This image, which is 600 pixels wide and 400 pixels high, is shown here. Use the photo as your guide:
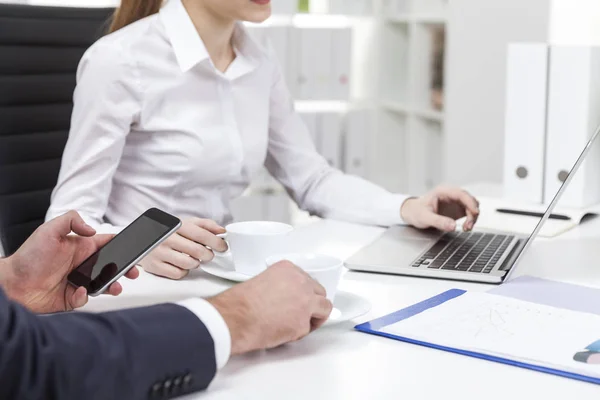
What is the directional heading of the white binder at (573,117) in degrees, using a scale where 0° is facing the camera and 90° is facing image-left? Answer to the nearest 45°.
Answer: approximately 0°

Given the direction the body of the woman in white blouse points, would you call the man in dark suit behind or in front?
in front

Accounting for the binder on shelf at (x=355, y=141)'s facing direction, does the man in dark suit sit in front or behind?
in front

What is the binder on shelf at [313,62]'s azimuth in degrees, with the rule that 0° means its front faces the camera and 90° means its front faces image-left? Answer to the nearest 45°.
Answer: approximately 0°

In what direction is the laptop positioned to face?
to the viewer's left

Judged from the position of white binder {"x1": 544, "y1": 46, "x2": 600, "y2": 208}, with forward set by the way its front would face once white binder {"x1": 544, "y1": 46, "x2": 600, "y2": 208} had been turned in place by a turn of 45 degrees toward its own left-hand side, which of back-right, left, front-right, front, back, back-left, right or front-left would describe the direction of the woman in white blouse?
right

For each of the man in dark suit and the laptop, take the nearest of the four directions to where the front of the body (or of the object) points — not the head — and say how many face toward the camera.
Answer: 0

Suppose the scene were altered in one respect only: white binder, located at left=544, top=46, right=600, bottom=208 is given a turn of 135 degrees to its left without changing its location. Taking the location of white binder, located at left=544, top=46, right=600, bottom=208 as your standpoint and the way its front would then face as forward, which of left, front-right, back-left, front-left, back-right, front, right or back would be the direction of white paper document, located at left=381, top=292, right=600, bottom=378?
back-right

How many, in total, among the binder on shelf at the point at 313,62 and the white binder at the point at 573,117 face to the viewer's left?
0

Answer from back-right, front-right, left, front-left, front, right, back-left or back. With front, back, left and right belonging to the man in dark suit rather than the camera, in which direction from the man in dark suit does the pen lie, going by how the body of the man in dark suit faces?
front-left

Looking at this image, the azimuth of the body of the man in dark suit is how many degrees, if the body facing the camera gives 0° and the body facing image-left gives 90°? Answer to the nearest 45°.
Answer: approximately 270°
